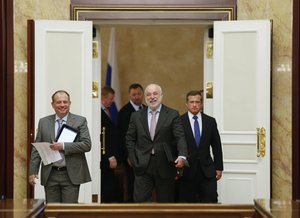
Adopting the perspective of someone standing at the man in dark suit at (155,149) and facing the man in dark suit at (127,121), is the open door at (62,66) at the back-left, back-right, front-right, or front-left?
front-left

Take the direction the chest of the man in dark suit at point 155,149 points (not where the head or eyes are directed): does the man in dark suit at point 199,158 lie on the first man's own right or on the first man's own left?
on the first man's own left

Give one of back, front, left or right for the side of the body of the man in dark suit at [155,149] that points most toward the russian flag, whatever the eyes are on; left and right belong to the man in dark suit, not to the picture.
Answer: back

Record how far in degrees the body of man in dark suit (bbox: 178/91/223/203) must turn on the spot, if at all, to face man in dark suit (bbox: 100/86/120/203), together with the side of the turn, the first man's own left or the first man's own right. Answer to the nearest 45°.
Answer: approximately 135° to the first man's own right

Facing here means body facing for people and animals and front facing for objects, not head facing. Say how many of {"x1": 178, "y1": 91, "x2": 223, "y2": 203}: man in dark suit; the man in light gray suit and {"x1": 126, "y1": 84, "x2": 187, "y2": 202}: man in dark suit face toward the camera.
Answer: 3

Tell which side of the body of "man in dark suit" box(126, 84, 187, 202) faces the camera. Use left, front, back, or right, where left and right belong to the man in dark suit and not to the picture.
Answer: front

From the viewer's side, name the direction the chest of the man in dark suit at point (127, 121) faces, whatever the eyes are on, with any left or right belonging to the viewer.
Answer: facing the viewer and to the right of the viewer

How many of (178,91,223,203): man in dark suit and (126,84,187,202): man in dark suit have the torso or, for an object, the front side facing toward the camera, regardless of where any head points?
2

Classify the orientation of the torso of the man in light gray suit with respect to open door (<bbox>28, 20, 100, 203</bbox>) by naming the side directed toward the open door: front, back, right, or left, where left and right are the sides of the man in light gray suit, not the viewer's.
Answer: back

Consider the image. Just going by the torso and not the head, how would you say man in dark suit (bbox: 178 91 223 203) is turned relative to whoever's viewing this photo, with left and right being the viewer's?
facing the viewer

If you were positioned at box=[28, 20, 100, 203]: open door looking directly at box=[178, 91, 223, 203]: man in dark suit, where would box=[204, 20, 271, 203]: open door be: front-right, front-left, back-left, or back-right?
front-left

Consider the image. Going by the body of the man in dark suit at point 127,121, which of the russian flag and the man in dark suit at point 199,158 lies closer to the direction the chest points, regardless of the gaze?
the man in dark suit

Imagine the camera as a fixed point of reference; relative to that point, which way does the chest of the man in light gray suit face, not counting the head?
toward the camera

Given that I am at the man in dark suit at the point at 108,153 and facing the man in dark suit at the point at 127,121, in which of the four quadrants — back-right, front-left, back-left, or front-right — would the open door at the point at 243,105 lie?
front-right
